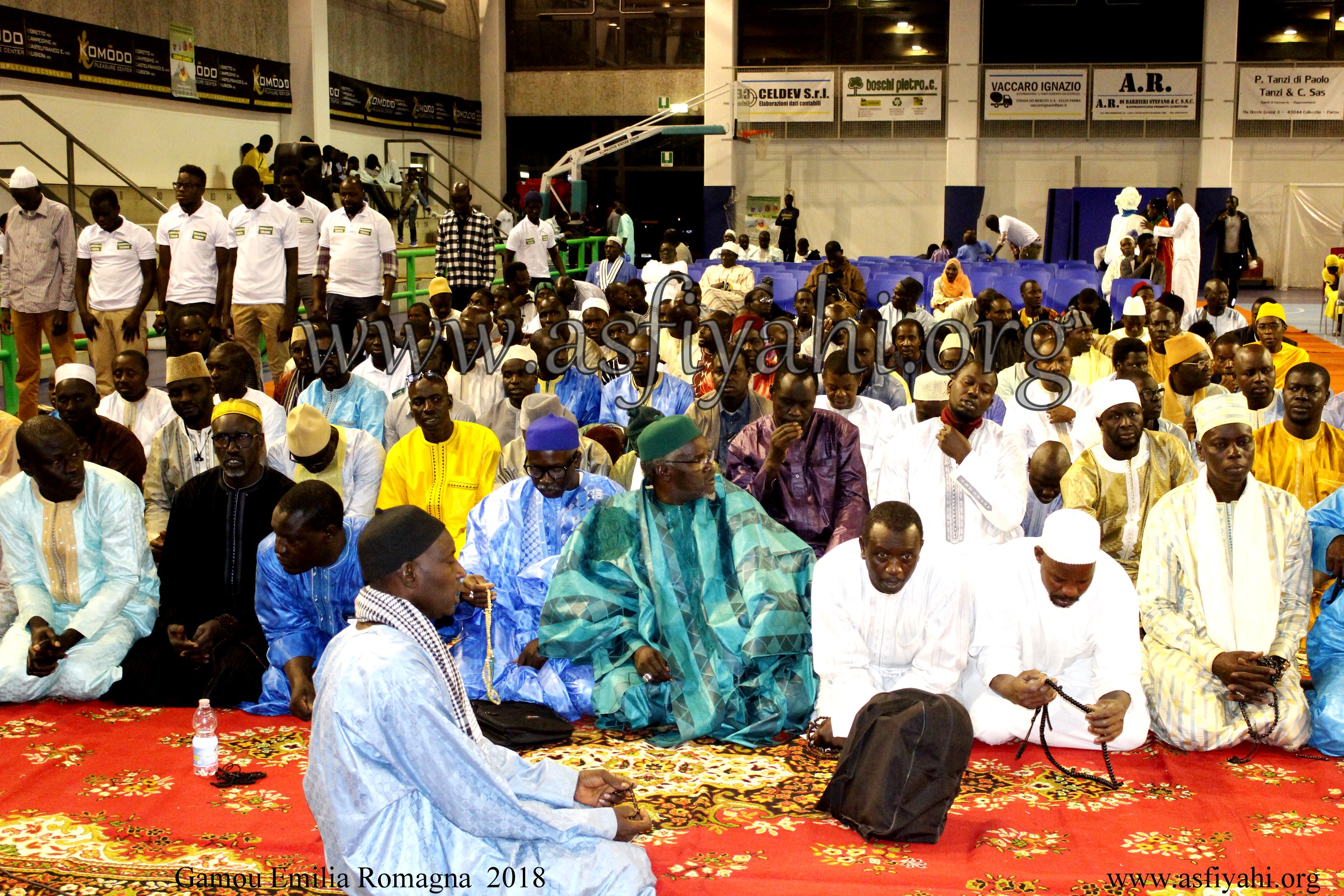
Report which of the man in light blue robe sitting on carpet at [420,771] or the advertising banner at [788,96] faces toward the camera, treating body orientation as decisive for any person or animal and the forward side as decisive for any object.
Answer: the advertising banner

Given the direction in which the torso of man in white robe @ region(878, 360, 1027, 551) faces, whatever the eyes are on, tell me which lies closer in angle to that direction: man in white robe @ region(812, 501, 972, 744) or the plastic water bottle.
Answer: the man in white robe

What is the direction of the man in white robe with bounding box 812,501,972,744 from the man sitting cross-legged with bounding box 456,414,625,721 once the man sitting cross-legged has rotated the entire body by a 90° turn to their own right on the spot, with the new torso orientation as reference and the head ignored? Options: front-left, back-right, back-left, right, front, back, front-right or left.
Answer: back-left

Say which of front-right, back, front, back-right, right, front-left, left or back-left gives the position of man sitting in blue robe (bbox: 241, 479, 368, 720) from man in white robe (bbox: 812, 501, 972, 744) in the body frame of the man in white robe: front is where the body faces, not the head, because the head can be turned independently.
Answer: right

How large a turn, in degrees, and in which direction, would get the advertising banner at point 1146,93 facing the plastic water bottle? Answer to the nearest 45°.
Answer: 0° — it already faces it

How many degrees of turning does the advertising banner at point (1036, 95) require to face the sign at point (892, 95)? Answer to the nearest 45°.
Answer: approximately 90° to its right

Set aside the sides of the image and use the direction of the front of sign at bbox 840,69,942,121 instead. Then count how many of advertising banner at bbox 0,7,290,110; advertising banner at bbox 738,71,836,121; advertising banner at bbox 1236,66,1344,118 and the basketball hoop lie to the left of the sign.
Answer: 1

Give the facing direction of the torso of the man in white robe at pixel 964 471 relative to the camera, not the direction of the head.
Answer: toward the camera

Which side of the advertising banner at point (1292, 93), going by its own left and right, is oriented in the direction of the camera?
front

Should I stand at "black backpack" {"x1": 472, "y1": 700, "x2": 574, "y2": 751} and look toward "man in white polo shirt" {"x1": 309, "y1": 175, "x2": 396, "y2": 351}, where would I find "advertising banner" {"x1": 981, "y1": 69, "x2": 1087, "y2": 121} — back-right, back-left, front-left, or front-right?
front-right

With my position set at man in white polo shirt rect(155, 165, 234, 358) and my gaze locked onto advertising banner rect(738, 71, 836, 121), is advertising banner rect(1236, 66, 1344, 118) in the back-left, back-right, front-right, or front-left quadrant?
front-right

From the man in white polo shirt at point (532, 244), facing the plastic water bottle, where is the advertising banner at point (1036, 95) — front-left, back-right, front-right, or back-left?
back-left

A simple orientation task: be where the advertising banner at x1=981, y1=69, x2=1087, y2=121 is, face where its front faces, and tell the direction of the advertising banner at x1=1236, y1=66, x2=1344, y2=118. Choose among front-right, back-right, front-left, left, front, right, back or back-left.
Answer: left

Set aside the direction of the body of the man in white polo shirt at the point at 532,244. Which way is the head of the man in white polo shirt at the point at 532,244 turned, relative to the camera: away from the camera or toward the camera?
toward the camera

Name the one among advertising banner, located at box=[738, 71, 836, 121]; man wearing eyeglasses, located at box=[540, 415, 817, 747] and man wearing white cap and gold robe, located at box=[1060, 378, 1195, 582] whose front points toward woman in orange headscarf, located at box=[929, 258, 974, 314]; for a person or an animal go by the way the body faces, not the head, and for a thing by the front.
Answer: the advertising banner

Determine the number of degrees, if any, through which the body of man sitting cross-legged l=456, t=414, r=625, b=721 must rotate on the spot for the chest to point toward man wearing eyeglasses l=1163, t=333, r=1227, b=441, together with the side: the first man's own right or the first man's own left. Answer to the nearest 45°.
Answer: approximately 135° to the first man's own left

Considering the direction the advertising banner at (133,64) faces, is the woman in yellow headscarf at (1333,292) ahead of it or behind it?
ahead

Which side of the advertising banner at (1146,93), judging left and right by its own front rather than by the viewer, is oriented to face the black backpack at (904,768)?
front

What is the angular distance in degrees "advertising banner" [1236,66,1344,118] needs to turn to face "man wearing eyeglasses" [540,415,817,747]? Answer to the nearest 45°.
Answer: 0° — it already faces them

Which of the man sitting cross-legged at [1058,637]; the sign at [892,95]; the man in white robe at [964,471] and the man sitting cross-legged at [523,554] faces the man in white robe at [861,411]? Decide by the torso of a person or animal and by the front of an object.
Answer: the sign

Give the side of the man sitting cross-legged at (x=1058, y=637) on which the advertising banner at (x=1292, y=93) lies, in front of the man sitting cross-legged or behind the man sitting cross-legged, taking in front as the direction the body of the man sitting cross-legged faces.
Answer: behind

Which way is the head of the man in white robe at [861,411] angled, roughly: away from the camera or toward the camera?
toward the camera
